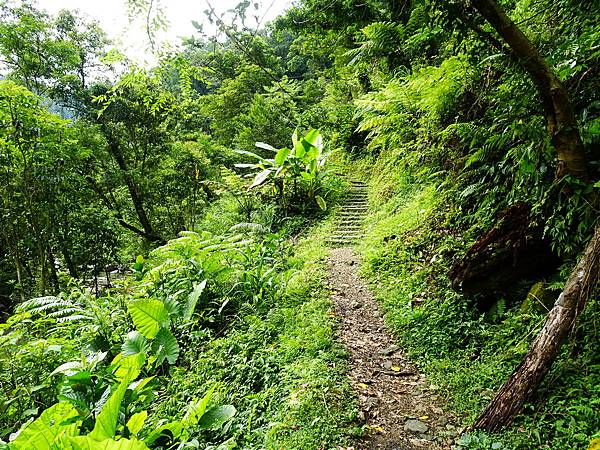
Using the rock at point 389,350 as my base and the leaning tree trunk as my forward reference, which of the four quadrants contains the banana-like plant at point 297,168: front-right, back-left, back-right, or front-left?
back-left

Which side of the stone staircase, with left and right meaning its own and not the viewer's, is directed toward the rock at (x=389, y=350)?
front

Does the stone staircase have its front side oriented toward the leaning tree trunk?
yes

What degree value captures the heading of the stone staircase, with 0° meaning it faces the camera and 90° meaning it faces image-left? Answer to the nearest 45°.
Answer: approximately 0°

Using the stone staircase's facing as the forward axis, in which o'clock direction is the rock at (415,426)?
The rock is roughly at 12 o'clock from the stone staircase.

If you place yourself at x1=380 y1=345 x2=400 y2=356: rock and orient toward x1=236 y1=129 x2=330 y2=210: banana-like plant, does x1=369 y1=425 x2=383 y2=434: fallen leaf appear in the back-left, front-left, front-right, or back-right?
back-left

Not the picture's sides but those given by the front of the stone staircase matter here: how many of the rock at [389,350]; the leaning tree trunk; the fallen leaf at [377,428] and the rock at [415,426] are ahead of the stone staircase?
4

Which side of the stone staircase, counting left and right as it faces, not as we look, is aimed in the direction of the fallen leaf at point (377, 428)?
front
